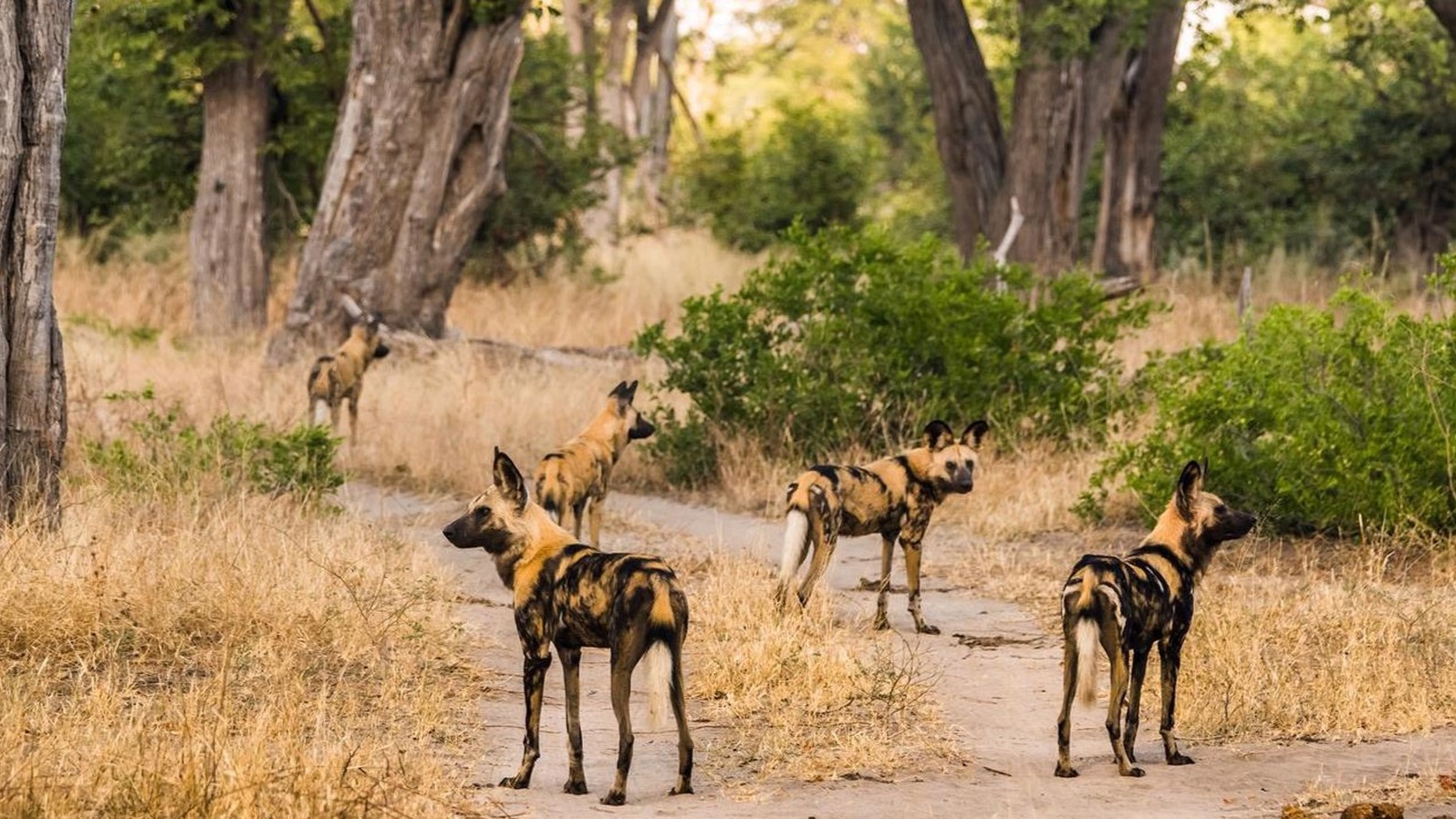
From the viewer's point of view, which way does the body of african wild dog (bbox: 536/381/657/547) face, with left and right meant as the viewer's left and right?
facing away from the viewer and to the right of the viewer

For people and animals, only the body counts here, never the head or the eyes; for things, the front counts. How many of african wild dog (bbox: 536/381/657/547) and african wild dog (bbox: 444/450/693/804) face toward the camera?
0

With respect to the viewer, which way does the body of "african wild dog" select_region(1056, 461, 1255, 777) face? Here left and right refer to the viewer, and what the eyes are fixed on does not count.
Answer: facing away from the viewer and to the right of the viewer

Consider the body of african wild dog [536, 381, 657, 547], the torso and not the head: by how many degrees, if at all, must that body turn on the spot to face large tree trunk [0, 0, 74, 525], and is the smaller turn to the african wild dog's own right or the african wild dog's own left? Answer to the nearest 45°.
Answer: approximately 135° to the african wild dog's own left

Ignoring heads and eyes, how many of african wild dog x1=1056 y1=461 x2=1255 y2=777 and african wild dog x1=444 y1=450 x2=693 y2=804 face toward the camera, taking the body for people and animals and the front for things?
0

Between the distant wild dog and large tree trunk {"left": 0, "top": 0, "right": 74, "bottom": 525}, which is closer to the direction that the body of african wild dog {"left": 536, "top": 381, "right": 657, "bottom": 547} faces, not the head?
the distant wild dog

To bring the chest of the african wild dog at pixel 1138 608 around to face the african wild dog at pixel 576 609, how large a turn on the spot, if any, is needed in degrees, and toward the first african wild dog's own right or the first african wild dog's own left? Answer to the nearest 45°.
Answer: approximately 180°

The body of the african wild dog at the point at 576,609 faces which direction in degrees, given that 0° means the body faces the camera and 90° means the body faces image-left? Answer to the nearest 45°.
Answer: approximately 135°

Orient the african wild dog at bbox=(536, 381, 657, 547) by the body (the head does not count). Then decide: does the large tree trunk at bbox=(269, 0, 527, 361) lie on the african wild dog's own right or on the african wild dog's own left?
on the african wild dog's own left

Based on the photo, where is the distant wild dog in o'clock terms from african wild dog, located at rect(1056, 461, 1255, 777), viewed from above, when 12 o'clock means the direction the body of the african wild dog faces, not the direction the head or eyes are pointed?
The distant wild dog is roughly at 9 o'clock from the african wild dog.

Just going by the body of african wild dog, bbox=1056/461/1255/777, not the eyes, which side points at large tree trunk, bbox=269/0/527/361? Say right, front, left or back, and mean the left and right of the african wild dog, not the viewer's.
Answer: left

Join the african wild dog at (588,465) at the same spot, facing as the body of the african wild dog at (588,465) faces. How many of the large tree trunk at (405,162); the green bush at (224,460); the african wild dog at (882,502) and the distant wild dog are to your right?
1

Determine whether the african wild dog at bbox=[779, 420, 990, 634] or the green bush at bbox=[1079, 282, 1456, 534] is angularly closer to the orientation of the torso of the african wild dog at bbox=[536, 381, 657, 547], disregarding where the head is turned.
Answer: the green bush

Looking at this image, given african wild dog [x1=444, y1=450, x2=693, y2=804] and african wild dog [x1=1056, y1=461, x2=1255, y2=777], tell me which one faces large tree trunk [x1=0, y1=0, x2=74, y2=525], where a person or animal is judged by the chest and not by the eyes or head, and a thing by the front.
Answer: african wild dog [x1=444, y1=450, x2=693, y2=804]

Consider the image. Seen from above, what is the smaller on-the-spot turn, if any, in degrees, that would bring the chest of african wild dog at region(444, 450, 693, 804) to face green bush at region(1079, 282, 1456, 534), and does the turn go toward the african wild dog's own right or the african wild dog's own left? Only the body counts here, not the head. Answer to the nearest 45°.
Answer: approximately 90° to the african wild dog's own right
